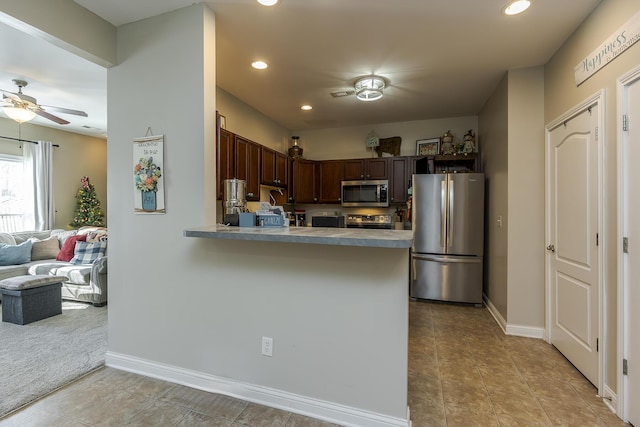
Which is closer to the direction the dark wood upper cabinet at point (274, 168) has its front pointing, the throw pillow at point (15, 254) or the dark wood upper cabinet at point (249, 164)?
the dark wood upper cabinet

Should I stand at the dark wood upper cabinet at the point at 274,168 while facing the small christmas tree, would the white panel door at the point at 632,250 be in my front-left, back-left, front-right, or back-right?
back-left

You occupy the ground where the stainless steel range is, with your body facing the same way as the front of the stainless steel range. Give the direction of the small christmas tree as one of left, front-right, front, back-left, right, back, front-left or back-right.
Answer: right

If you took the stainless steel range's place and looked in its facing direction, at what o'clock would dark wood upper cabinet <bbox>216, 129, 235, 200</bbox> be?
The dark wood upper cabinet is roughly at 1 o'clock from the stainless steel range.

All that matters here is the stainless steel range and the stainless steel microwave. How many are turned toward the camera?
2

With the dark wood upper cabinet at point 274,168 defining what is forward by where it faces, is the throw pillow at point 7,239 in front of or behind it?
behind

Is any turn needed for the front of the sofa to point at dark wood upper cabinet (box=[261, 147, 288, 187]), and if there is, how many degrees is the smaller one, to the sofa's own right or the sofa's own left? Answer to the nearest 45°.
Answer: approximately 90° to the sofa's own left
